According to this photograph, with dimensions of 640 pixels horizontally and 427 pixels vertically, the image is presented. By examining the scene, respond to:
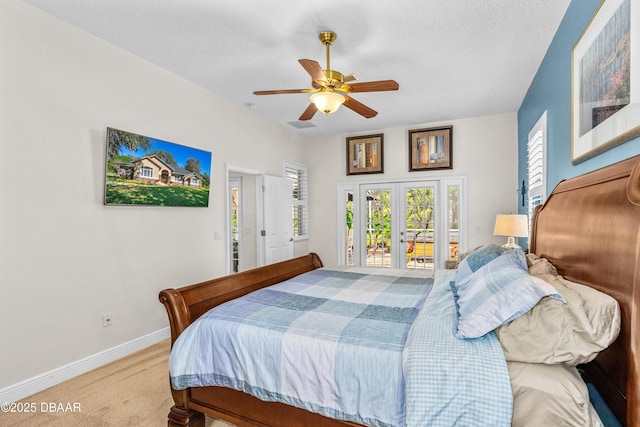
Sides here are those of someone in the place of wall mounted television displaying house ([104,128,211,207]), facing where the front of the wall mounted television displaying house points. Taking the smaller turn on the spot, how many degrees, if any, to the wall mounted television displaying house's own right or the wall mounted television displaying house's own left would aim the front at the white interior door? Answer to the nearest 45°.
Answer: approximately 90° to the wall mounted television displaying house's own left

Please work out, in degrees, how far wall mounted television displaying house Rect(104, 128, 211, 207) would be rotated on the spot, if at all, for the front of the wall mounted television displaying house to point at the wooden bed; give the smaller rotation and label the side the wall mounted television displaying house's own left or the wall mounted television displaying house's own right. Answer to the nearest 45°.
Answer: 0° — it already faces it

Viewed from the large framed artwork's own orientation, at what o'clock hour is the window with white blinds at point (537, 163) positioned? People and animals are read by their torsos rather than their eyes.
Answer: The window with white blinds is roughly at 4 o'clock from the large framed artwork.

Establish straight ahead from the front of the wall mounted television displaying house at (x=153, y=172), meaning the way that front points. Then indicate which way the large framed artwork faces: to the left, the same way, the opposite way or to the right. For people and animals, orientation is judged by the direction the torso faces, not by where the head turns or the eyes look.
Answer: the opposite way

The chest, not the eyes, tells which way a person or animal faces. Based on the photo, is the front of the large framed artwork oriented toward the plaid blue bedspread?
yes

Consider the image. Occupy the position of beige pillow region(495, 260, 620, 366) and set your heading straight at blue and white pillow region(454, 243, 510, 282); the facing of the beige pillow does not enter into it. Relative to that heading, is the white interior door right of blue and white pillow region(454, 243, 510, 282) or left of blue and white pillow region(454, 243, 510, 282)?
left

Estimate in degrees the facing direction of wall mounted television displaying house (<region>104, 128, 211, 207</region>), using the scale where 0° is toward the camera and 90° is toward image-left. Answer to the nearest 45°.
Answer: approximately 315°

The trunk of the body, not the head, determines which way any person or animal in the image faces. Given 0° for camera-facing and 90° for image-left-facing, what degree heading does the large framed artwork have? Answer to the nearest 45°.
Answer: approximately 45°
